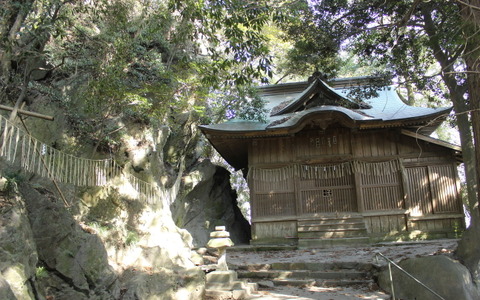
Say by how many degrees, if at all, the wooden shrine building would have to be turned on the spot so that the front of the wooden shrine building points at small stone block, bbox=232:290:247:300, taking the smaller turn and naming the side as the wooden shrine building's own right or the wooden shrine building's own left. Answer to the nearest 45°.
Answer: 0° — it already faces it

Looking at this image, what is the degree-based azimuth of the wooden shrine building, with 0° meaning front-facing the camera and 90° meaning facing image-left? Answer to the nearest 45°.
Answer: approximately 0°

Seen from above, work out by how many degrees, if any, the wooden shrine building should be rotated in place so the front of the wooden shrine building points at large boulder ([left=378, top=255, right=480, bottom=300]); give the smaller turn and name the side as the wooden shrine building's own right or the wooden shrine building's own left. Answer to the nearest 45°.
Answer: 0° — it already faces it

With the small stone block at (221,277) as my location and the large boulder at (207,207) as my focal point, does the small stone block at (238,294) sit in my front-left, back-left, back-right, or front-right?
back-right

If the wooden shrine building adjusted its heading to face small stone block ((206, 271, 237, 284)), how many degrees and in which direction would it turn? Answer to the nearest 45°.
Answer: approximately 45° to its right

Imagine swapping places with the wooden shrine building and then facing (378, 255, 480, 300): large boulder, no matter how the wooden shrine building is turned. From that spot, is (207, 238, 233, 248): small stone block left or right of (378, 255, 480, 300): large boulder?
right

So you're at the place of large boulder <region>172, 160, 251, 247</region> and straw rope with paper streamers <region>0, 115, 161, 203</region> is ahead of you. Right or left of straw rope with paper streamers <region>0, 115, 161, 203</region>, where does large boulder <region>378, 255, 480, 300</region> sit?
left

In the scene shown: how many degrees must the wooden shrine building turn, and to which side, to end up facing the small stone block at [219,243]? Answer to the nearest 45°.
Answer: approximately 45° to its right

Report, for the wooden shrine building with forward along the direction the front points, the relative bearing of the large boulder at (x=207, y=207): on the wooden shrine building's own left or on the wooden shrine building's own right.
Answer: on the wooden shrine building's own right

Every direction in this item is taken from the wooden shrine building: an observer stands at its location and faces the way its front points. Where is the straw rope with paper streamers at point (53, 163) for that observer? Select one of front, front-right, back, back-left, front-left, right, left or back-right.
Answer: front-right
